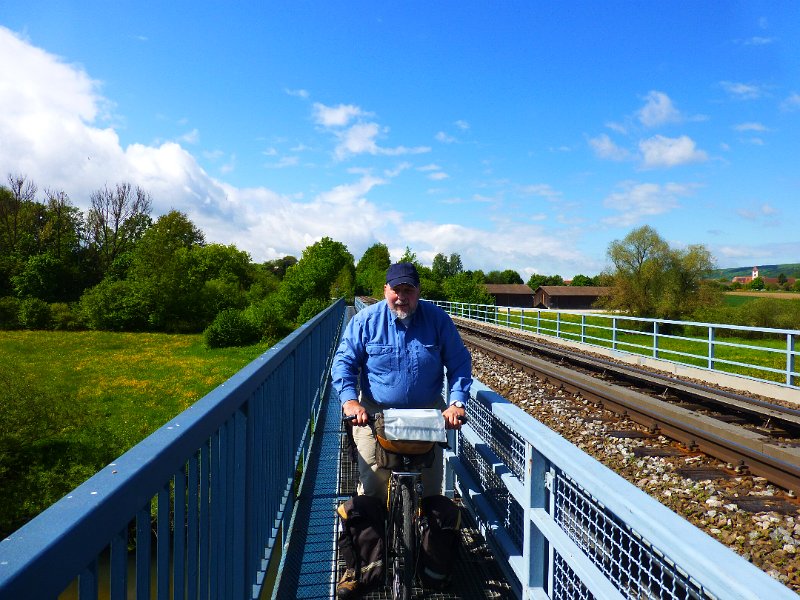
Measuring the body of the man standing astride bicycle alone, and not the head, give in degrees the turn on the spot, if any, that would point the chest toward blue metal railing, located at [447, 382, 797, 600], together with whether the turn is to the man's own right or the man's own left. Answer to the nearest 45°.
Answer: approximately 45° to the man's own left

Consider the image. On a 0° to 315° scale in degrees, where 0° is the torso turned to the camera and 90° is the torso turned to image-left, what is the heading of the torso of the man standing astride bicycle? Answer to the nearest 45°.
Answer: approximately 0°

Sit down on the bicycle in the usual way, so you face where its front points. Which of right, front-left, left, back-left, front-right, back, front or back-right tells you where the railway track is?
back-left

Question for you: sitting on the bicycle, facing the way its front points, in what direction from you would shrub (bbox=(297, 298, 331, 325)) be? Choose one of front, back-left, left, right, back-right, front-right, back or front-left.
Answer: back

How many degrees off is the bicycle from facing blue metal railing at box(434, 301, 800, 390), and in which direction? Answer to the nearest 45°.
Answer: approximately 135° to its left

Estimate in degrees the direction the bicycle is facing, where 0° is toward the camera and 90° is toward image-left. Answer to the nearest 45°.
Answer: approximately 0°

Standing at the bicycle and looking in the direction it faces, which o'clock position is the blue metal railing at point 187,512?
The blue metal railing is roughly at 1 o'clock from the bicycle.

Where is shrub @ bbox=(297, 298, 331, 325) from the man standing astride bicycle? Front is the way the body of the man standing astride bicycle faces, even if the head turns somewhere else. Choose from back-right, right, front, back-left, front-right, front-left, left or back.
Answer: back

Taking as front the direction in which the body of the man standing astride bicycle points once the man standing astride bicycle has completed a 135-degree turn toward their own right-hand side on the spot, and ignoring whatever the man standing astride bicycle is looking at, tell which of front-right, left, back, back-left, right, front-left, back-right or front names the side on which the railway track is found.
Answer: right
